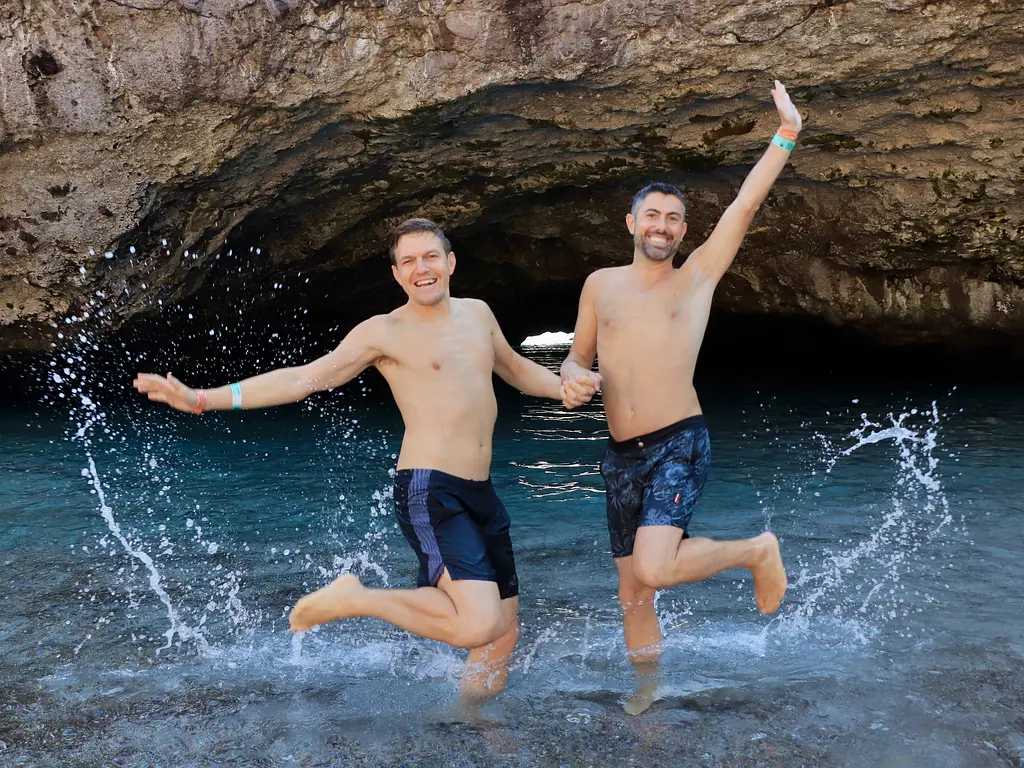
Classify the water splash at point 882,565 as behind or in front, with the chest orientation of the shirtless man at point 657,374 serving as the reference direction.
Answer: behind

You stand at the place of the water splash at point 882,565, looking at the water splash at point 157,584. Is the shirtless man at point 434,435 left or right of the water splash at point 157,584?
left

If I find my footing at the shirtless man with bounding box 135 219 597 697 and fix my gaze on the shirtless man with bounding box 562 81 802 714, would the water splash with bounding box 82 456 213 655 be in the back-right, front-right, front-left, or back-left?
back-left

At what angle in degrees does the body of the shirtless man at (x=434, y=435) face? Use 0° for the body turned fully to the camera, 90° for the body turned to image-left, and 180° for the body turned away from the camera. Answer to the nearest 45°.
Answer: approximately 315°

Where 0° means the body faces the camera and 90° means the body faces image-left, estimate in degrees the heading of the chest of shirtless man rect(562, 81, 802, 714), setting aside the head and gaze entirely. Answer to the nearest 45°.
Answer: approximately 45°

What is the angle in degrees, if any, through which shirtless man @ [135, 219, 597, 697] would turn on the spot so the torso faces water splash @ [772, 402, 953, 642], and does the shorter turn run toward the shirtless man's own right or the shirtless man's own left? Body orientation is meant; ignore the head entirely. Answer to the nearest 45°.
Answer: approximately 90° to the shirtless man's own left

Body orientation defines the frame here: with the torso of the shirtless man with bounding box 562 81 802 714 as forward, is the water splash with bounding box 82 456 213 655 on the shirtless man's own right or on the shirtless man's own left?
on the shirtless man's own right
